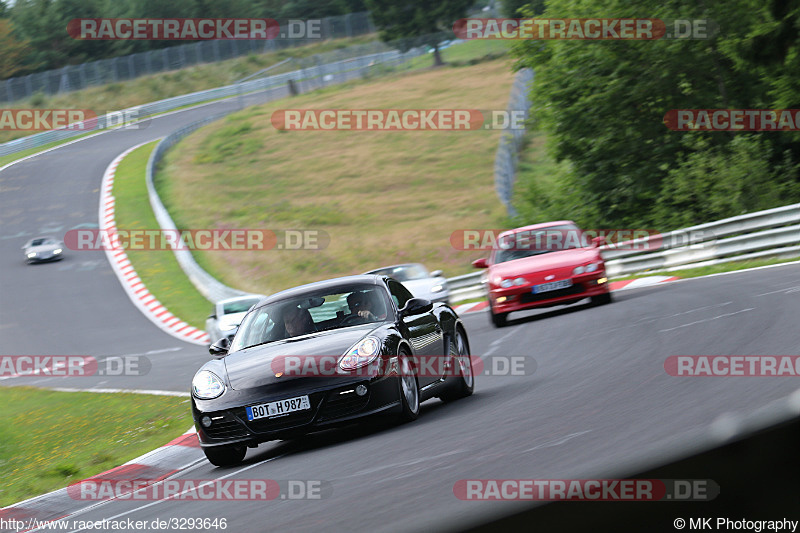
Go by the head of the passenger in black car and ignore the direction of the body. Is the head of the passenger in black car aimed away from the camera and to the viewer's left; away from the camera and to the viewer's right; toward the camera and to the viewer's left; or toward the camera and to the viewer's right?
toward the camera and to the viewer's left

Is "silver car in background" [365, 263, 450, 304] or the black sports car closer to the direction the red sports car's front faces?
the black sports car

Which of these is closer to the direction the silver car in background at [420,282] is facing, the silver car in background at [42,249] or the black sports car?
the black sports car

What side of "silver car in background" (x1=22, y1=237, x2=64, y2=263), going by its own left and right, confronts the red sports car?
front

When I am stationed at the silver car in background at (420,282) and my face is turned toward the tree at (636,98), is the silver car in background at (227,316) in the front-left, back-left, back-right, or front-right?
back-left

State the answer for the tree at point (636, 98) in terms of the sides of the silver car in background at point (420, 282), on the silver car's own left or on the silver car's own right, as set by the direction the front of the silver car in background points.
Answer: on the silver car's own left

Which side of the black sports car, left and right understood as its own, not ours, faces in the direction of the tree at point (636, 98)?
back

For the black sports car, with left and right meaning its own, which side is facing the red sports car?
back

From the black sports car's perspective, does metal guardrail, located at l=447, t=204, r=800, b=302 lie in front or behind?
behind

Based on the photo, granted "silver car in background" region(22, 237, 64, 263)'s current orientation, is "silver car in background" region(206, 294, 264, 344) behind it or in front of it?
in front

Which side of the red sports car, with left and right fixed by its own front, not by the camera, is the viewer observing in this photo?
front

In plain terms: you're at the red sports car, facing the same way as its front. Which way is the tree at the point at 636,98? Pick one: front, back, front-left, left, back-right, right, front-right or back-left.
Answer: back

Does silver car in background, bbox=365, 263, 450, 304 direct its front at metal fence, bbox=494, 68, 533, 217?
no

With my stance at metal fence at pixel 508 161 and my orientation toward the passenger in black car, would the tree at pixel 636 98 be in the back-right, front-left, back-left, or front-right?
front-left

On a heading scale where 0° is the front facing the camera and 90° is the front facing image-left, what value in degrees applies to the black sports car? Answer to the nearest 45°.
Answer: approximately 45°
